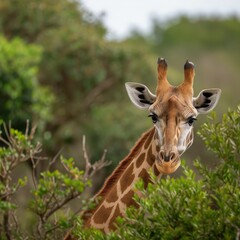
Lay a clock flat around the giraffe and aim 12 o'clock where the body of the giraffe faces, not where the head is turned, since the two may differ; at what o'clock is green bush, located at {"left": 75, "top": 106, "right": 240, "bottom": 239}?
The green bush is roughly at 1 o'clock from the giraffe.

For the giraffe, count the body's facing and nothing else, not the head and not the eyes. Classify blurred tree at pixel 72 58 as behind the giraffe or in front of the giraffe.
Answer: behind

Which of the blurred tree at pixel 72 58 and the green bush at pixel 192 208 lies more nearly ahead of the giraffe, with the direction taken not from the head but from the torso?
the green bush

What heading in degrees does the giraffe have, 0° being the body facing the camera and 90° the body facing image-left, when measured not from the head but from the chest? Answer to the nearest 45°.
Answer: approximately 315°

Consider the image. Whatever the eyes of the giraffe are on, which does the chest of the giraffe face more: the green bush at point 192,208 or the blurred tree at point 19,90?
the green bush

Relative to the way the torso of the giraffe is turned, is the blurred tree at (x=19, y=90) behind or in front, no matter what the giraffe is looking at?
behind
